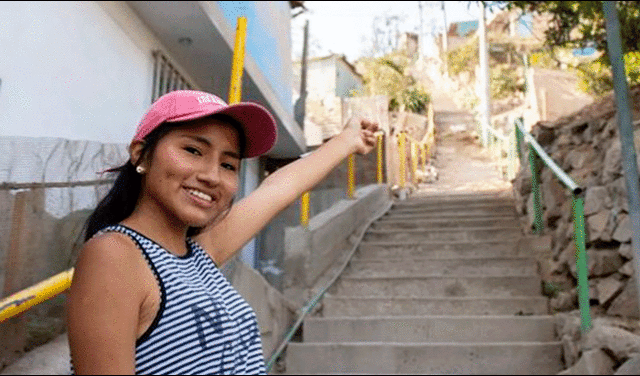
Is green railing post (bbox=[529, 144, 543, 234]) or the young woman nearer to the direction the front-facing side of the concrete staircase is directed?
the young woman

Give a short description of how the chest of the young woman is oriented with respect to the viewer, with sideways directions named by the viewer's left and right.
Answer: facing the viewer and to the right of the viewer

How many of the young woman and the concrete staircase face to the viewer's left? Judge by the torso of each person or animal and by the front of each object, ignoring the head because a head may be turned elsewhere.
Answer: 0

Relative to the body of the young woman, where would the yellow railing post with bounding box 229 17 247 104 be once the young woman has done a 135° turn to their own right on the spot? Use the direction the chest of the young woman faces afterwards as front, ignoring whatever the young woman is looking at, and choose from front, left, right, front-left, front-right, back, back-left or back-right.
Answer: right

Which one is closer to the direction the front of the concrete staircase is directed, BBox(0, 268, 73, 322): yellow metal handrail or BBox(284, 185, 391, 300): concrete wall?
the yellow metal handrail

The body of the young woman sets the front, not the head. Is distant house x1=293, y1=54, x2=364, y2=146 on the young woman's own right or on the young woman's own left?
on the young woman's own left

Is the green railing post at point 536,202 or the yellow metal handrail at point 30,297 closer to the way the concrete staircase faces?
the yellow metal handrail

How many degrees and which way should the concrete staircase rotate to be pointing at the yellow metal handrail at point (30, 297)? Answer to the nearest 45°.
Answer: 0° — it already faces it

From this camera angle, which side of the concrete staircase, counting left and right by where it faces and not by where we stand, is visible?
front

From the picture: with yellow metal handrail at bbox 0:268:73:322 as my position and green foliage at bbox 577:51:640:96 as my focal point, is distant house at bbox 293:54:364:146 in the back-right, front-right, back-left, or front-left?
front-left
